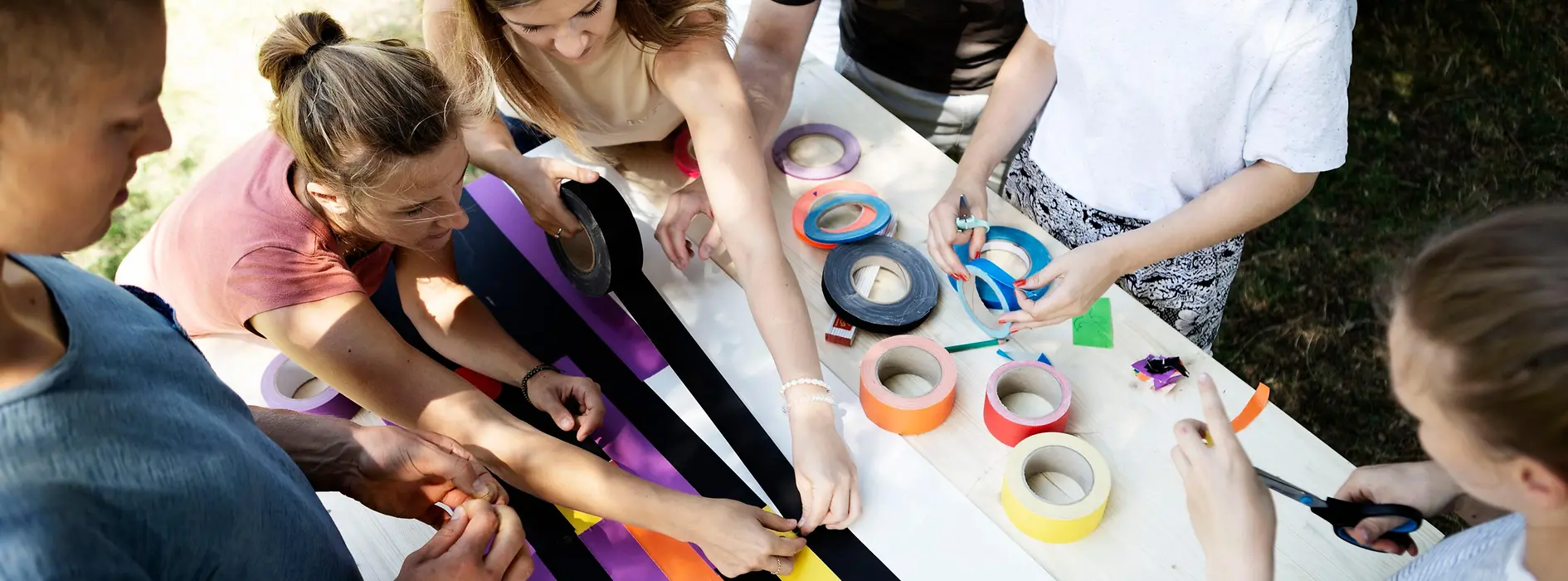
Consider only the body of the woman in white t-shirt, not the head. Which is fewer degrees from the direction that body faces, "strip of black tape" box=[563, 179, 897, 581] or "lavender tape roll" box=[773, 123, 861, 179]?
the strip of black tape

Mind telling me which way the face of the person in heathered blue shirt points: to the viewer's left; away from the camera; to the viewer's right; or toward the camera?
to the viewer's right

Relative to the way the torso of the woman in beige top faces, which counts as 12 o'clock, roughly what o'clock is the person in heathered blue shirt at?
The person in heathered blue shirt is roughly at 1 o'clock from the woman in beige top.

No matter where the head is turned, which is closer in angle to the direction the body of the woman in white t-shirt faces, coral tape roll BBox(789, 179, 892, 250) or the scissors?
the coral tape roll

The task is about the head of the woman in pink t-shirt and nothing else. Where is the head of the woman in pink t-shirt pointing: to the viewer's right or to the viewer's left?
to the viewer's right

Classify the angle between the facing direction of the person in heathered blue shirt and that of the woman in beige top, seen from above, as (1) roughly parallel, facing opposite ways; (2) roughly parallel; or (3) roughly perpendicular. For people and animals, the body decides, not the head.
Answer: roughly perpendicular

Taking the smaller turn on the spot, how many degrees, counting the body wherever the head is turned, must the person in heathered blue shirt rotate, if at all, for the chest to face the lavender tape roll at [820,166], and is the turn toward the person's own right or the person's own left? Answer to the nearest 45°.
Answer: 0° — they already face it

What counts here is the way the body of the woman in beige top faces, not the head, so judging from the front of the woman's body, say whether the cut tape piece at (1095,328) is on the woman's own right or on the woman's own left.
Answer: on the woman's own left

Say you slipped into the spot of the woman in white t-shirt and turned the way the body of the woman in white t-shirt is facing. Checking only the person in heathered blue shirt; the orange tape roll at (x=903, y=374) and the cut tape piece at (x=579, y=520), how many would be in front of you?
3

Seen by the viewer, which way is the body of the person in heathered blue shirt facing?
to the viewer's right

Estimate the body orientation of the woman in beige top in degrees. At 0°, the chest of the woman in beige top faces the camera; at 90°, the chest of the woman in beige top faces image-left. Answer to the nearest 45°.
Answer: approximately 0°

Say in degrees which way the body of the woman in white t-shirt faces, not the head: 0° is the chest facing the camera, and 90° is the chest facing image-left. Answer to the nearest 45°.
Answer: approximately 45°

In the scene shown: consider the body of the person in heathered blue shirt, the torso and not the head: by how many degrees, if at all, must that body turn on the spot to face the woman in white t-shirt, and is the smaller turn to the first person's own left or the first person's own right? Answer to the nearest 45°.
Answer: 0° — they already face them

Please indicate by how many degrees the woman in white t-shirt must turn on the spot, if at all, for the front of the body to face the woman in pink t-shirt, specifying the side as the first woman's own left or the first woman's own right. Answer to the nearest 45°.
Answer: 0° — they already face them
